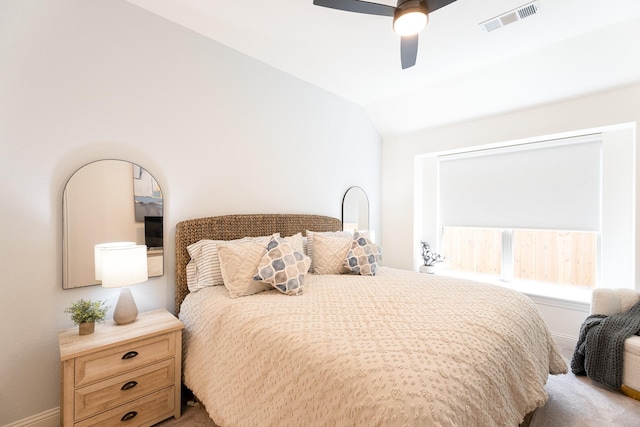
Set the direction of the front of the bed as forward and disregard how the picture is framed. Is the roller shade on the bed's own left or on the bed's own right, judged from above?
on the bed's own left

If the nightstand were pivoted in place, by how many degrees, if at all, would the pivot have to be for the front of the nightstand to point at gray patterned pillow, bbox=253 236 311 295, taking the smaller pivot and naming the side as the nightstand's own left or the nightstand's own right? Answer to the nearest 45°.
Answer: approximately 45° to the nightstand's own left

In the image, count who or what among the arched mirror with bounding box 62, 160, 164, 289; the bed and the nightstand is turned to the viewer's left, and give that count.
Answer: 0

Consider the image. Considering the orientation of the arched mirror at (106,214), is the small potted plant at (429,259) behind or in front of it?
in front

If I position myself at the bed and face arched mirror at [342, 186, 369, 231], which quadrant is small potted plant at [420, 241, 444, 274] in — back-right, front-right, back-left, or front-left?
front-right

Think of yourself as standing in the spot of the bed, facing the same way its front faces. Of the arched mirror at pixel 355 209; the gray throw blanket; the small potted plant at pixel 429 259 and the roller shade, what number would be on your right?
0

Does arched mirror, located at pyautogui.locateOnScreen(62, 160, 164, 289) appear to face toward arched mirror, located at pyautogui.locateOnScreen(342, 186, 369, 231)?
no

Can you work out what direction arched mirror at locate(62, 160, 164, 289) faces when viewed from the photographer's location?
facing the viewer and to the right of the viewer

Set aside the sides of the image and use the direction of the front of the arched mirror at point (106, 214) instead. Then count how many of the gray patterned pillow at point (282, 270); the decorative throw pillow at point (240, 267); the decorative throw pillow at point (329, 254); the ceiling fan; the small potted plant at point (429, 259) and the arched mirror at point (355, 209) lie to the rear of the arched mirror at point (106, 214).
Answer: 0

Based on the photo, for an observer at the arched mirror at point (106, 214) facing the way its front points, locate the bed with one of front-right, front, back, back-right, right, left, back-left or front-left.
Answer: front

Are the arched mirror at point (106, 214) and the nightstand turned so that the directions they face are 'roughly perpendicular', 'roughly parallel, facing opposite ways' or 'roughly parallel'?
roughly parallel

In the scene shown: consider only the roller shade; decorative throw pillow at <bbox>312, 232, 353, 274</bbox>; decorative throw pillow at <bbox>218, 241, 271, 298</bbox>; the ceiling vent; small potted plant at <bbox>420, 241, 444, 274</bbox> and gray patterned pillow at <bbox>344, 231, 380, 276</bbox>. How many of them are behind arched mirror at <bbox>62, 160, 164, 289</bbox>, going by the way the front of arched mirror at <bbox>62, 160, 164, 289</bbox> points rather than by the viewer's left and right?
0

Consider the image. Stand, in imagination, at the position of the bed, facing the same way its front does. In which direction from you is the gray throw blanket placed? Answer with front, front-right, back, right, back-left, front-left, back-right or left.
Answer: left

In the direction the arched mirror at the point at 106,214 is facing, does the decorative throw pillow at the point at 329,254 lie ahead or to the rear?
ahead

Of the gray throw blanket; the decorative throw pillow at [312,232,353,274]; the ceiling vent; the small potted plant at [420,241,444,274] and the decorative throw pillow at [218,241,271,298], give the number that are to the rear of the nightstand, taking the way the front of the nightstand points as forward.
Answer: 0

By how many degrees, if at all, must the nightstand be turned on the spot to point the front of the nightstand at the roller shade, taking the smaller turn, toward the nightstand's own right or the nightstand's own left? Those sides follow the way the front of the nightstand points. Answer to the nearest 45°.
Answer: approximately 45° to the nightstand's own left

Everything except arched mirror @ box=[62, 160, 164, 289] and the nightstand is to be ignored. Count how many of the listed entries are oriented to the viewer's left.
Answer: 0
